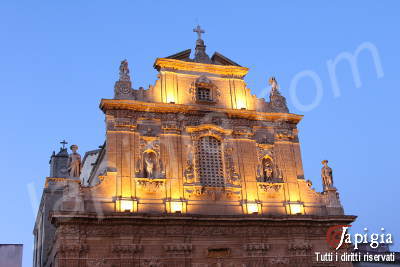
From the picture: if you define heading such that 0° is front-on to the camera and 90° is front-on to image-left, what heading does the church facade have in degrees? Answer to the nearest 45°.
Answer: approximately 0°
